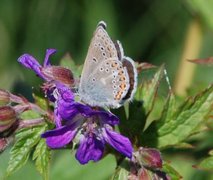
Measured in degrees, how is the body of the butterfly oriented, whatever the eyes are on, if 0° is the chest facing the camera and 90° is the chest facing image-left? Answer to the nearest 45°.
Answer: approximately 90°

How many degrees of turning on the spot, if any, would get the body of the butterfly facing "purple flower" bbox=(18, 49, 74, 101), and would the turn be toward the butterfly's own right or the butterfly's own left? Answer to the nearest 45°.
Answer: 0° — it already faces it

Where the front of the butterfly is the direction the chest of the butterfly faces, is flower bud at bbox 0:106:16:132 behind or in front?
in front
